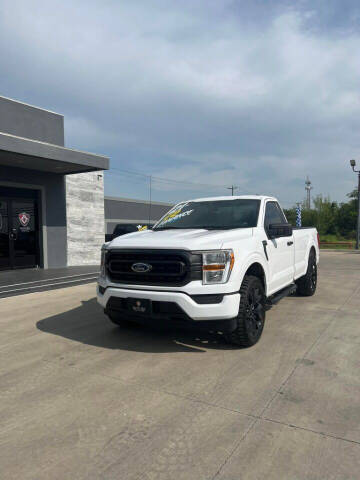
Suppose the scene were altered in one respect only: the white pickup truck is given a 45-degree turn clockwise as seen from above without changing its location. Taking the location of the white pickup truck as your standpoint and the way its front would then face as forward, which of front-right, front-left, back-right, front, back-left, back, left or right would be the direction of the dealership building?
front-right

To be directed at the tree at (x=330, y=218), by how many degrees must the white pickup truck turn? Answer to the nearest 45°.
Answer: approximately 135° to its right

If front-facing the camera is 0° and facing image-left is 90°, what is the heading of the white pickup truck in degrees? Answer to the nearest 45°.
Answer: approximately 45°
